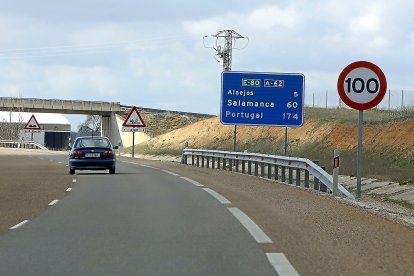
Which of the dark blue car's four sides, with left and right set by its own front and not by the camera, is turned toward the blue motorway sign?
right

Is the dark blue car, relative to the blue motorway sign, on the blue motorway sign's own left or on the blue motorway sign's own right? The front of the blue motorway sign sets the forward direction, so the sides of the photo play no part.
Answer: on the blue motorway sign's own right

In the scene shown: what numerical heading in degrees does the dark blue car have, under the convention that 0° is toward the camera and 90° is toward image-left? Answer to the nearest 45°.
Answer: approximately 180°

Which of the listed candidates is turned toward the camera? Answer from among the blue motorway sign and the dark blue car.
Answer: the blue motorway sign

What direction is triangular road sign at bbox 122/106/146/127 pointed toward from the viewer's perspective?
toward the camera

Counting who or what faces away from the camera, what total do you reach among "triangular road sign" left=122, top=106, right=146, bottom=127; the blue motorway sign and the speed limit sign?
0

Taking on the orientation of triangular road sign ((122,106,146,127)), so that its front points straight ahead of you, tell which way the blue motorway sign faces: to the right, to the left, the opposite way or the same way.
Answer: the same way

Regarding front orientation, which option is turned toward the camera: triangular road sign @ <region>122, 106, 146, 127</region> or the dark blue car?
the triangular road sign

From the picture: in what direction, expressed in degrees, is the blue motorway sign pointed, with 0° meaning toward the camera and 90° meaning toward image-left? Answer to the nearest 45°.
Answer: approximately 0°

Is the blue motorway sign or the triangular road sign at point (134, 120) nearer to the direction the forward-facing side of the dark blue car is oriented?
the triangular road sign

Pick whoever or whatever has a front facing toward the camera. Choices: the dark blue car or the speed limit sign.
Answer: the speed limit sign

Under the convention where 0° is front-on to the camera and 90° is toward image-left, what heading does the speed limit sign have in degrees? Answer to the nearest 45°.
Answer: approximately 0°

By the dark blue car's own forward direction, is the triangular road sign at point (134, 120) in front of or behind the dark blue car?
in front
